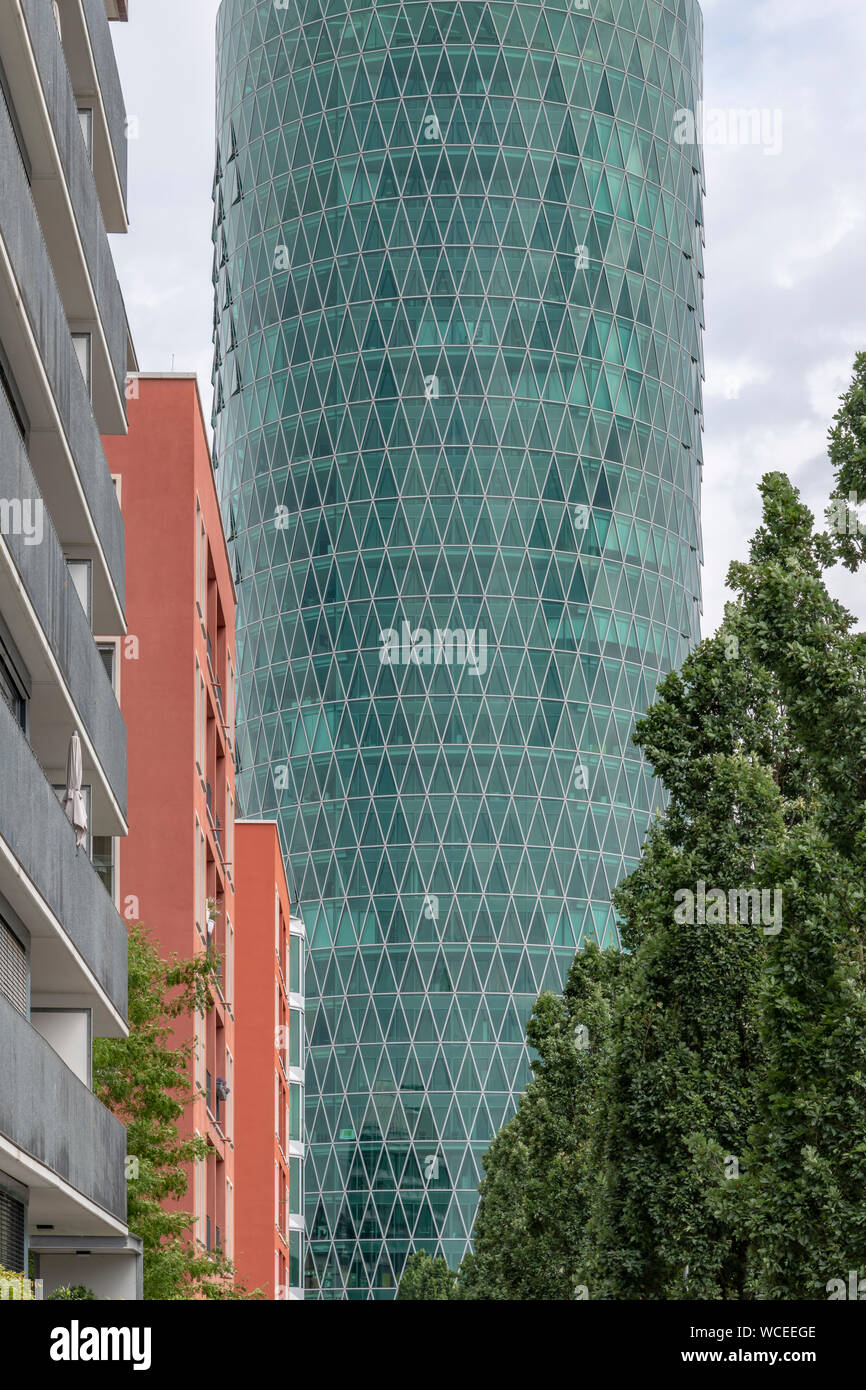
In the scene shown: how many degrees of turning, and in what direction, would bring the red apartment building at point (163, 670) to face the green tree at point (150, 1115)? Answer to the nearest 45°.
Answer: approximately 90° to its right

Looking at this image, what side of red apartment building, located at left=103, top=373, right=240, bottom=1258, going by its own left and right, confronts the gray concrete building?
right

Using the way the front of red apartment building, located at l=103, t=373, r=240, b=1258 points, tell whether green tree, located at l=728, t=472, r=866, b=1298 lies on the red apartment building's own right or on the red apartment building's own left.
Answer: on the red apartment building's own right

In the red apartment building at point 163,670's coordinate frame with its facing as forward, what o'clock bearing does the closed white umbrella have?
The closed white umbrella is roughly at 3 o'clock from the red apartment building.

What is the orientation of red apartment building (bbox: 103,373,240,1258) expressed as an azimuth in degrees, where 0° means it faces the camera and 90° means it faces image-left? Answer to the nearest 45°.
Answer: approximately 270°
